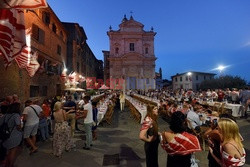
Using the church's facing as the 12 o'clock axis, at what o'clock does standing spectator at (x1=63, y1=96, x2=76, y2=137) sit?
The standing spectator is roughly at 12 o'clock from the church.

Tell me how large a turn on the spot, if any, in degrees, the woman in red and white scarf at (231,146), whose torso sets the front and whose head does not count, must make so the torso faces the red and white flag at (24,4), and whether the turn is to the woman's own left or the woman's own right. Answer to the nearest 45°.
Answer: approximately 45° to the woman's own left

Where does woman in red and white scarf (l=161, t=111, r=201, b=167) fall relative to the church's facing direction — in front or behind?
in front

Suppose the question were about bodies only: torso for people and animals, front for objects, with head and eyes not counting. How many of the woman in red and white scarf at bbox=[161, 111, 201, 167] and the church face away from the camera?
1

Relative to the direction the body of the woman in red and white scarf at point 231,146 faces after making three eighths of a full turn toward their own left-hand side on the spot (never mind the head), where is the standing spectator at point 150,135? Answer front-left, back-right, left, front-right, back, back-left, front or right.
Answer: right

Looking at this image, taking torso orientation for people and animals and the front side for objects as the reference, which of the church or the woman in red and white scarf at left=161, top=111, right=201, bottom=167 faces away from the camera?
the woman in red and white scarf

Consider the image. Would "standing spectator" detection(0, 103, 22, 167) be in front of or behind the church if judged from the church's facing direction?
in front

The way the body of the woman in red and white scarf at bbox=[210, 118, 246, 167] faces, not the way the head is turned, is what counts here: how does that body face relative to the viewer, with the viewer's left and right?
facing away from the viewer and to the left of the viewer

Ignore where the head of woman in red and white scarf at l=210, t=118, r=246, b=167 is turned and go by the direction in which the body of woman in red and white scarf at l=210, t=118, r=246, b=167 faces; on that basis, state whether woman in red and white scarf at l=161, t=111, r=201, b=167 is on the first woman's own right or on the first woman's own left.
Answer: on the first woman's own left

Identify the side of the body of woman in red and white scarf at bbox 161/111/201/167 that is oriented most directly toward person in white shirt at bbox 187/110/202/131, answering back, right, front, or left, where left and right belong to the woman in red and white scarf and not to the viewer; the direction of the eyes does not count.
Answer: front

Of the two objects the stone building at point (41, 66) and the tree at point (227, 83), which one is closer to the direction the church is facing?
the stone building

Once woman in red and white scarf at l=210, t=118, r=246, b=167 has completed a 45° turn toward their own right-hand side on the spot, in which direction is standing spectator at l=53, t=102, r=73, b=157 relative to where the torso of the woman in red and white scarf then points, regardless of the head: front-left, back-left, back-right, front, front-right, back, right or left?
left

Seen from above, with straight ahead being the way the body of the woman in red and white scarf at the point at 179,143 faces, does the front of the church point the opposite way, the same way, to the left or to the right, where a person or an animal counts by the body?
the opposite way

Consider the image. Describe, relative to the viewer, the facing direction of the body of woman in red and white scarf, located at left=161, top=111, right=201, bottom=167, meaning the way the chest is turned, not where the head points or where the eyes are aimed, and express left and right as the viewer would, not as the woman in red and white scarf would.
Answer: facing away from the viewer

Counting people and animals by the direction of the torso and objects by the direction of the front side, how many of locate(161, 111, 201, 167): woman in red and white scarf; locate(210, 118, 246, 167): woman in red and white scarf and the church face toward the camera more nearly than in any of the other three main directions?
1
